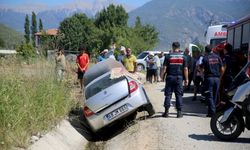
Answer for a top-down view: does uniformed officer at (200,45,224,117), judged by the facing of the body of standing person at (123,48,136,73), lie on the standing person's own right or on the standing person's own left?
on the standing person's own left

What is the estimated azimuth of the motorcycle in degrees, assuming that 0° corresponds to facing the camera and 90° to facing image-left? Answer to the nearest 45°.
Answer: approximately 90°

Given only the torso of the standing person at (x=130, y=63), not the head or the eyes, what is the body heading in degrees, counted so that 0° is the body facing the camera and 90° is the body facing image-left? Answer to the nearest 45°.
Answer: approximately 45°

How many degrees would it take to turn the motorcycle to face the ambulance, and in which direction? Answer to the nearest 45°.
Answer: approximately 90° to its right

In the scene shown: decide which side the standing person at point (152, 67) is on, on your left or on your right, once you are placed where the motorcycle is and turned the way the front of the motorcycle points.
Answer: on your right

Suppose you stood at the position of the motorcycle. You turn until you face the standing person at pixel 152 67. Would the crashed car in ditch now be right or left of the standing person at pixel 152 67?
left

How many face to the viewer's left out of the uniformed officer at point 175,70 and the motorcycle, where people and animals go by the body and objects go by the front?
1

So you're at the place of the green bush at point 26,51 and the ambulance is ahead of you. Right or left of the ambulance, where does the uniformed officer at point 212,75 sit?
right

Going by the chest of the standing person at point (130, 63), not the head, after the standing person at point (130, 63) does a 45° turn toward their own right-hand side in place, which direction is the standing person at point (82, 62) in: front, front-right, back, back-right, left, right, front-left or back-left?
front
